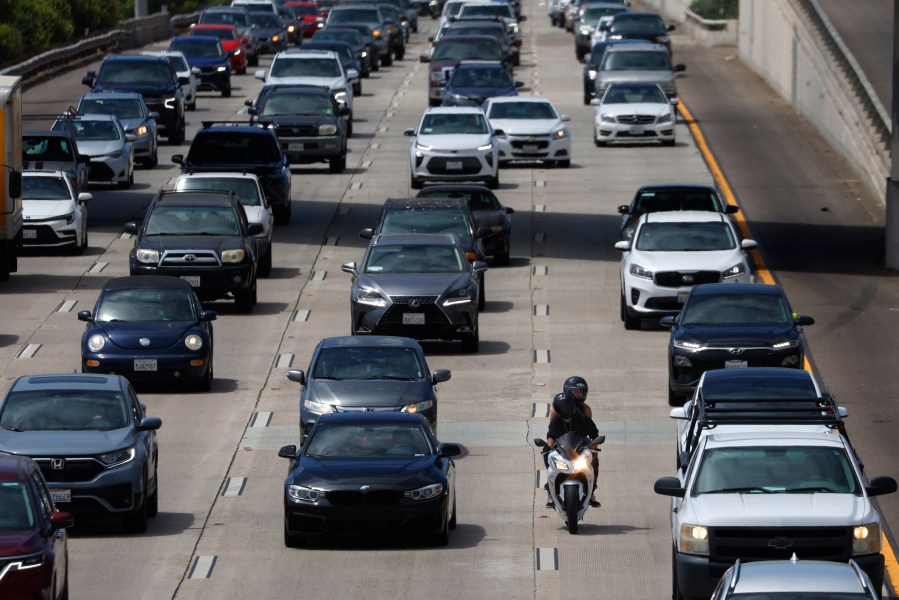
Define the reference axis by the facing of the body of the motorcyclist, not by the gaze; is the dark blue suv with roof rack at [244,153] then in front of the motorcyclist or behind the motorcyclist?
behind

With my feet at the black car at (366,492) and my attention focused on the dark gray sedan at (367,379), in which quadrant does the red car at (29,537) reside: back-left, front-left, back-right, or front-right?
back-left

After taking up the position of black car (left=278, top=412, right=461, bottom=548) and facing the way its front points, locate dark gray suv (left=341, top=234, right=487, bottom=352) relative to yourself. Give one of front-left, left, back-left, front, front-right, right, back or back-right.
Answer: back

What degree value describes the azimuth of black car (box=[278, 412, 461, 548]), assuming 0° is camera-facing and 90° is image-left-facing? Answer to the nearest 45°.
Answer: approximately 0°

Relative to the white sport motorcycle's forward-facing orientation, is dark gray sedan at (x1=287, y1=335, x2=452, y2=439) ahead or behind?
behind

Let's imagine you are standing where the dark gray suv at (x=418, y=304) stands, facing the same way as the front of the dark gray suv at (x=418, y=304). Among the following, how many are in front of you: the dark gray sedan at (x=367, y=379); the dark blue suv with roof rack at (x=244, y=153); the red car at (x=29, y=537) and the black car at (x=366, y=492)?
3

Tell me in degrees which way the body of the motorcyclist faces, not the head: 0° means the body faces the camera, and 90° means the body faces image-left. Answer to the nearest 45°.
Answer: approximately 0°
